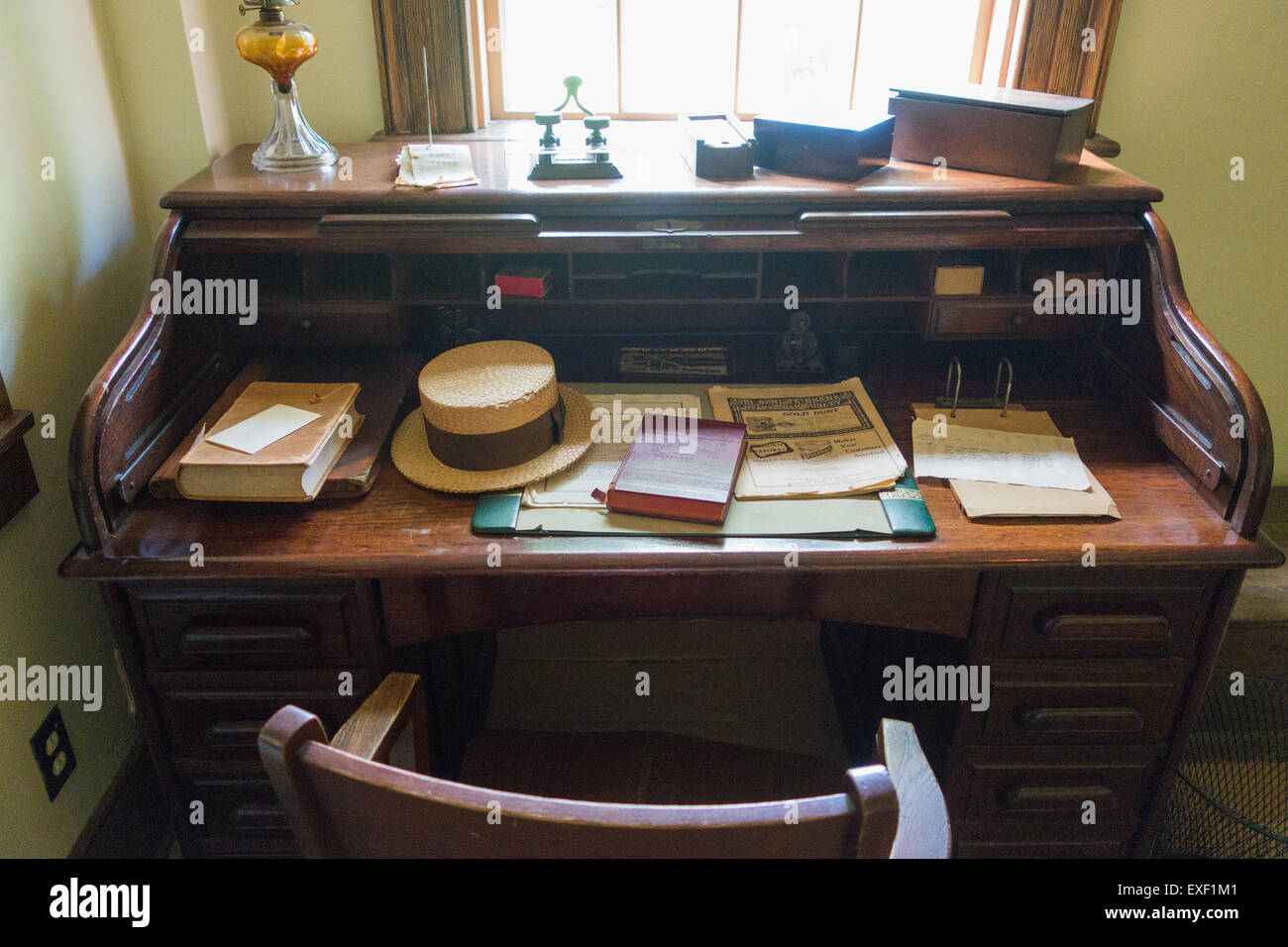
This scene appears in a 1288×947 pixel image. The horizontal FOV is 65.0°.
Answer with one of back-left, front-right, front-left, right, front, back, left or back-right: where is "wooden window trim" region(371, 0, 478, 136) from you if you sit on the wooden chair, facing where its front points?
front

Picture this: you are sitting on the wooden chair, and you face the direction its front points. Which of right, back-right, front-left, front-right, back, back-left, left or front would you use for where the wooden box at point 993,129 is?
front-right

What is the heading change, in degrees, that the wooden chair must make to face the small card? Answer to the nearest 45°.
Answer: approximately 45° to its left

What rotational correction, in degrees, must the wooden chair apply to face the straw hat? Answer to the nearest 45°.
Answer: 0° — it already faces it

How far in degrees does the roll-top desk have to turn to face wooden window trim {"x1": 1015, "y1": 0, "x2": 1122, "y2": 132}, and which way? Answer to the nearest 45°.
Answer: approximately 135° to its left

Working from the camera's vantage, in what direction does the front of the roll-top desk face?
facing the viewer

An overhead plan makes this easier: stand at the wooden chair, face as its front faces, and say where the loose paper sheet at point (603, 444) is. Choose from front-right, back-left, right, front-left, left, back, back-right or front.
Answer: front

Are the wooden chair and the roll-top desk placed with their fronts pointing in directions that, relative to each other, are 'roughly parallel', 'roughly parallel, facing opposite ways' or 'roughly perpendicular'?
roughly parallel, facing opposite ways

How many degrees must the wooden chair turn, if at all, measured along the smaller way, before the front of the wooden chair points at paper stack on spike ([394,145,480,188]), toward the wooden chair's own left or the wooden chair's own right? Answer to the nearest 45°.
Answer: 0° — it already faces it

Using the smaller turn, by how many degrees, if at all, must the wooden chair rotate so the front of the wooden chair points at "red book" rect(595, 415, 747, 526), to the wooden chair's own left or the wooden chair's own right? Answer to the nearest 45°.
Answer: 0° — it already faces it

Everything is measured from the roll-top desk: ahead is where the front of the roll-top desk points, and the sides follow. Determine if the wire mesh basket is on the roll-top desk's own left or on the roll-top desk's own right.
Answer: on the roll-top desk's own left

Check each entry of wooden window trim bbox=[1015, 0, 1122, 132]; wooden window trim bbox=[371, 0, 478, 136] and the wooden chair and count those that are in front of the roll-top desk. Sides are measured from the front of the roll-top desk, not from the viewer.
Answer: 1

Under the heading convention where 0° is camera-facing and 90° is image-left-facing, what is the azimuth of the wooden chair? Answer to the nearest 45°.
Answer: approximately 180°

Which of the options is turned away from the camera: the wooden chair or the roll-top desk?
the wooden chair

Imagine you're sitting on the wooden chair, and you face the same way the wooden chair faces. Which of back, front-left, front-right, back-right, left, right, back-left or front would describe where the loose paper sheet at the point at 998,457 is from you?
front-right

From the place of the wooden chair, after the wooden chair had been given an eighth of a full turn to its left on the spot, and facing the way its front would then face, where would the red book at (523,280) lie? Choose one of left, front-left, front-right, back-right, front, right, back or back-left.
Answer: front-right

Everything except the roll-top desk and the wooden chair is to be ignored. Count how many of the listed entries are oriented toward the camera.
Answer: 1
